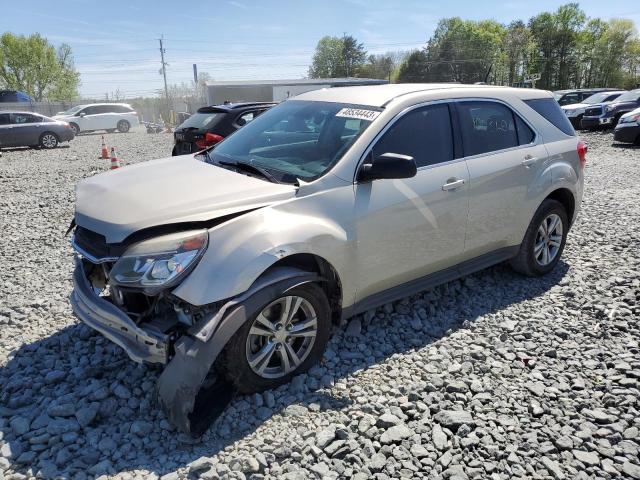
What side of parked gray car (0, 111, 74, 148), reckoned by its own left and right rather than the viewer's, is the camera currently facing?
left

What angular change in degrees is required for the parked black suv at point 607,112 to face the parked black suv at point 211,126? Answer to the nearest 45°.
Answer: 0° — it already faces it

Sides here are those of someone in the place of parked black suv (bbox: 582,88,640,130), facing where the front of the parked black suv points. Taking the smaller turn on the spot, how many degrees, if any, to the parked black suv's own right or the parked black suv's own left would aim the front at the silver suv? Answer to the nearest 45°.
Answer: approximately 45° to the parked black suv's own left

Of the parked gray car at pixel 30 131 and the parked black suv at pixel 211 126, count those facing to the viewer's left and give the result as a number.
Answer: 1

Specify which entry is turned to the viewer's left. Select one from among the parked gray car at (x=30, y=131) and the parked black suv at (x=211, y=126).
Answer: the parked gray car

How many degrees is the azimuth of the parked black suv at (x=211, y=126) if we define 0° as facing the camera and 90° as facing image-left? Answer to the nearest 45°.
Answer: approximately 225°

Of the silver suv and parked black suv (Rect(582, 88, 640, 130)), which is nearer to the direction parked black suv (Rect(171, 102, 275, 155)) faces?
the parked black suv

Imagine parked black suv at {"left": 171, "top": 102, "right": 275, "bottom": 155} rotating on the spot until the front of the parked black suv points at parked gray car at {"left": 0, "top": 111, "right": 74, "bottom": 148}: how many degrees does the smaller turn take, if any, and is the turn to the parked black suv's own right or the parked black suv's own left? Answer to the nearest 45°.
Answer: approximately 90° to the parked black suv's own left
